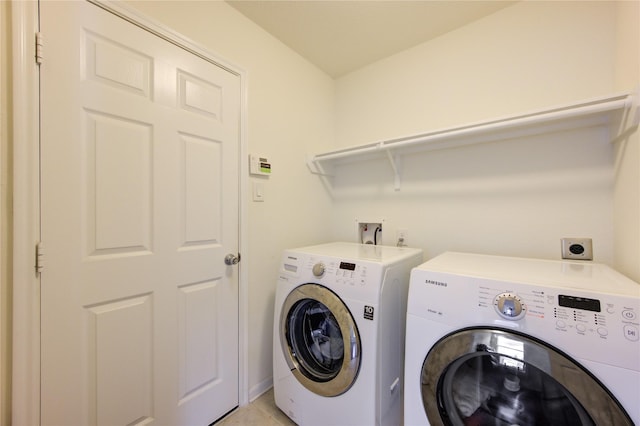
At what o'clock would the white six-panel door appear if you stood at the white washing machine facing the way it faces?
The white six-panel door is roughly at 1 o'clock from the white washing machine.

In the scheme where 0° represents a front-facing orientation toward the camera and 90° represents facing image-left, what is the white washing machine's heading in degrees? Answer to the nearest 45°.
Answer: approximately 45°
